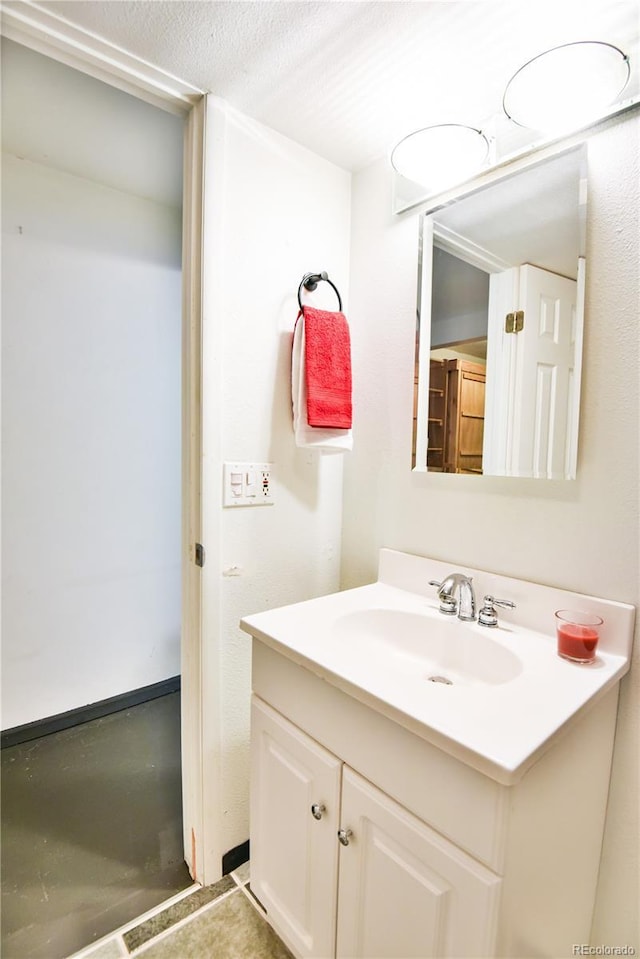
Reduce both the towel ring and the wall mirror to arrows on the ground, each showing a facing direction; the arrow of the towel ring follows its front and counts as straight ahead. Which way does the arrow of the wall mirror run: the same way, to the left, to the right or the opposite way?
to the right

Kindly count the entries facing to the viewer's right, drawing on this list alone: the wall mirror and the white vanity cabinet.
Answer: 0

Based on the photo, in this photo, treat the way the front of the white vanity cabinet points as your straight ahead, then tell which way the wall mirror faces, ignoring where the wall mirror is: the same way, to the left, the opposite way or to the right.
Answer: the same way

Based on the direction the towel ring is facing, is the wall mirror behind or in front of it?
in front

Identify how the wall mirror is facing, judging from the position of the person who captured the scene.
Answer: facing the viewer and to the left of the viewer

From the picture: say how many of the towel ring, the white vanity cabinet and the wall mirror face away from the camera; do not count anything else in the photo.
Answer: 0

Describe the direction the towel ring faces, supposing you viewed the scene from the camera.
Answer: facing the viewer and to the right of the viewer
